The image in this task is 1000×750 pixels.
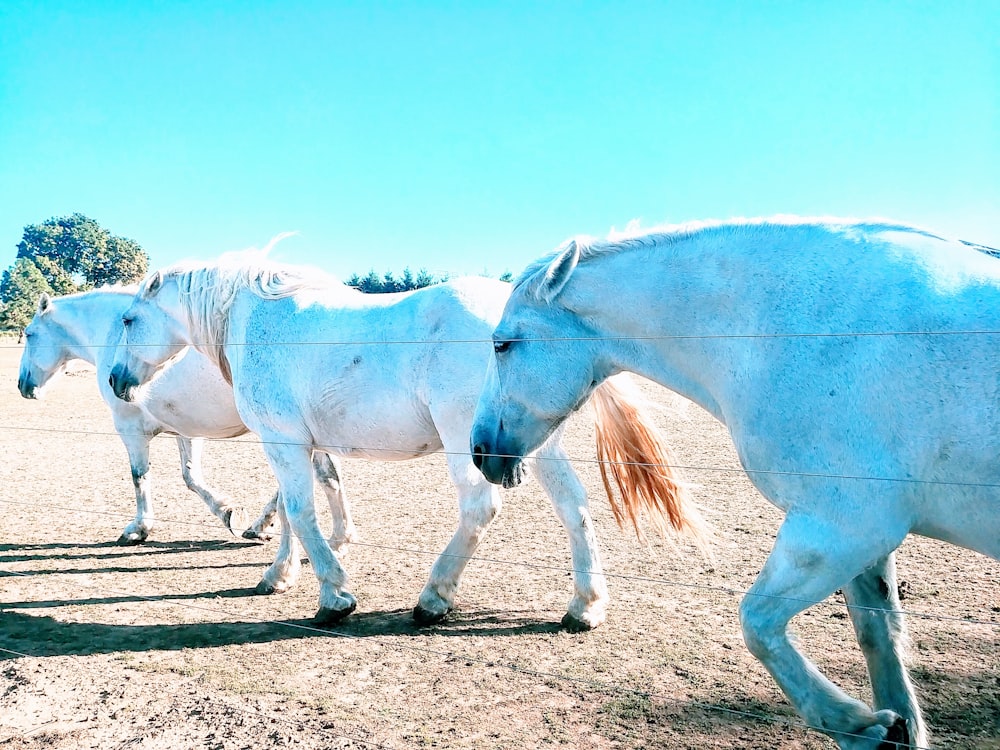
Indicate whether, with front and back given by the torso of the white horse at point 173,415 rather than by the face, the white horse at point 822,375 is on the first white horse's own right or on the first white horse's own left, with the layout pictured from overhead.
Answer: on the first white horse's own left

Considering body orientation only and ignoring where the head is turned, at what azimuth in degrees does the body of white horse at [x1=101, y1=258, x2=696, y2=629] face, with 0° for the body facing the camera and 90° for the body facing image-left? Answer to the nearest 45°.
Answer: approximately 90°

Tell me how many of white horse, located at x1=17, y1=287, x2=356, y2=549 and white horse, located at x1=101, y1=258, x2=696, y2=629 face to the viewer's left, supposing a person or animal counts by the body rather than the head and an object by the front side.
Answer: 2

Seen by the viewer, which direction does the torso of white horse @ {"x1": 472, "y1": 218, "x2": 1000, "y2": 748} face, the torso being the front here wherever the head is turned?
to the viewer's left

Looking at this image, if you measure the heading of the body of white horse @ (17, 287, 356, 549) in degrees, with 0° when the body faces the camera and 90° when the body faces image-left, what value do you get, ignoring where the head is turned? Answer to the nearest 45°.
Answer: approximately 90°

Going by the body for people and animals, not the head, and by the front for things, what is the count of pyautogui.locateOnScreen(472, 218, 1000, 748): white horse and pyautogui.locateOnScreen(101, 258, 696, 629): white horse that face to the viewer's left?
2
